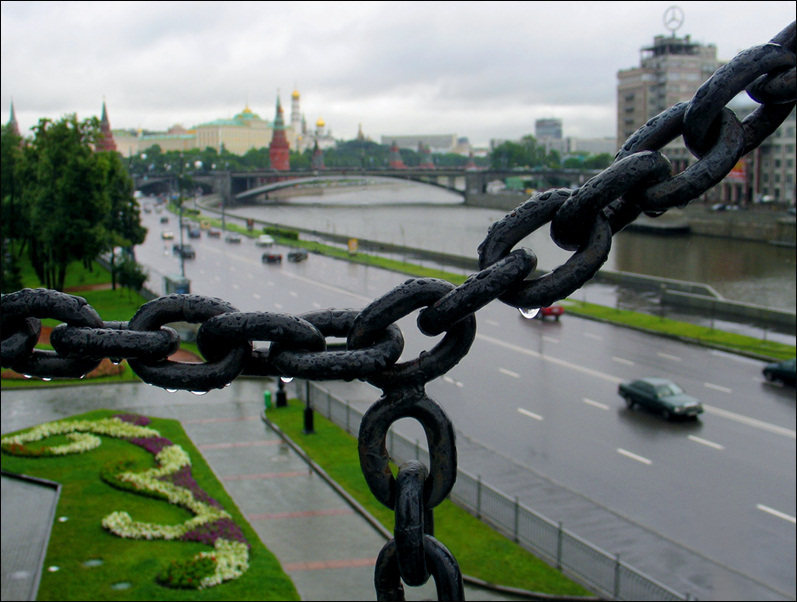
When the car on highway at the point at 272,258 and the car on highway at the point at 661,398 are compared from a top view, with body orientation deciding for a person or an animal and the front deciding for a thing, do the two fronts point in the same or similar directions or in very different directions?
very different directions
